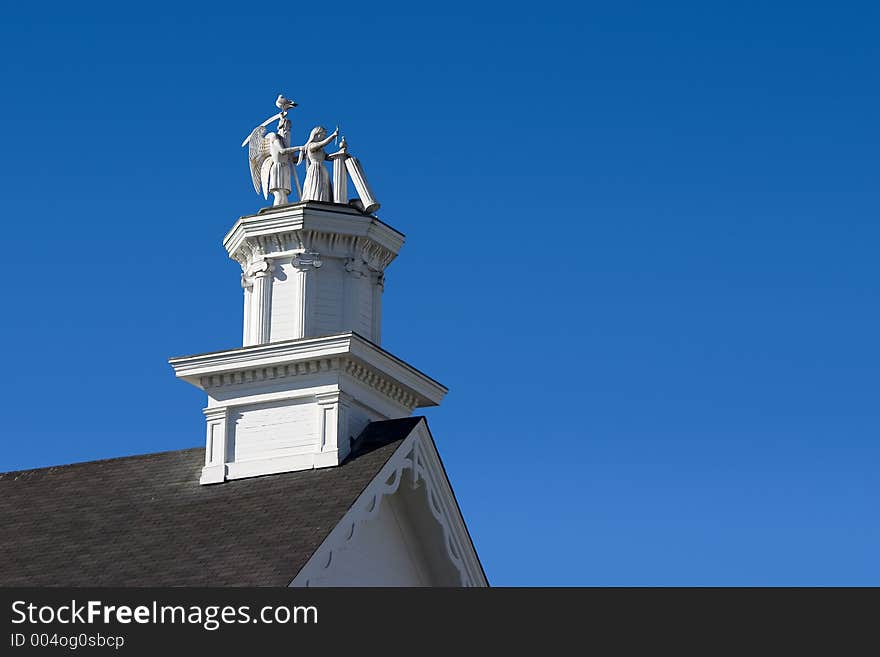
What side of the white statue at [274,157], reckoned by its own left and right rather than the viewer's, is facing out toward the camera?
right

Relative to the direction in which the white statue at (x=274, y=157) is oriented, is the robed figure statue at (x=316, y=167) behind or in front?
in front
